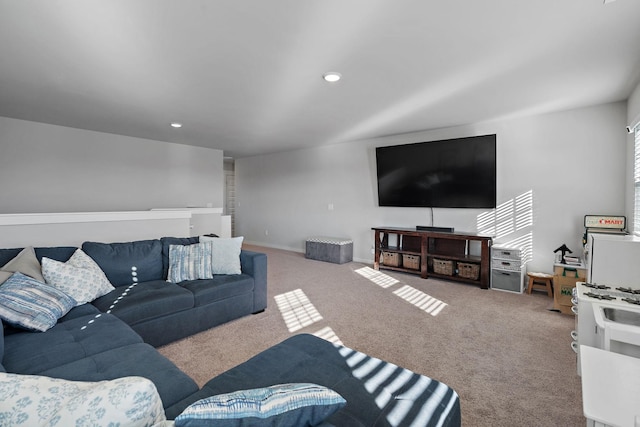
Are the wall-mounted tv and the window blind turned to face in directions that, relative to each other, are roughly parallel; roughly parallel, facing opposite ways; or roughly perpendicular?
roughly perpendicular

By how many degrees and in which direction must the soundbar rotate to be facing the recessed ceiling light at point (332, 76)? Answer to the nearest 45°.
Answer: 0° — it already faces it

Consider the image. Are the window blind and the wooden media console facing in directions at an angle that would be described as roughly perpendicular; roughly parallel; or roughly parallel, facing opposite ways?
roughly perpendicular

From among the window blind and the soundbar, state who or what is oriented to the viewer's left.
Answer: the window blind

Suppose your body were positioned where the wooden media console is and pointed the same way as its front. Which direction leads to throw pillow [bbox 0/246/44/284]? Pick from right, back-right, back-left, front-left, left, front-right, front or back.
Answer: front

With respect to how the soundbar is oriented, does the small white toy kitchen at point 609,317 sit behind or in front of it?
in front

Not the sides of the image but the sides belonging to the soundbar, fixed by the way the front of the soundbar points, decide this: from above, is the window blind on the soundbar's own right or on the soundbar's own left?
on the soundbar's own left

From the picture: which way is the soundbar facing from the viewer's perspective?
toward the camera

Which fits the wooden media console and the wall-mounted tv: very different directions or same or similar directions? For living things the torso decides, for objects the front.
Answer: same or similar directions

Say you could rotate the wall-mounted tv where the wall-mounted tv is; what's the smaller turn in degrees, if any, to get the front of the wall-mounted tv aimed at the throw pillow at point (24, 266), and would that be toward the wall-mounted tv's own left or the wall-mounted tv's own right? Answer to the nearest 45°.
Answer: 0° — it already faces it

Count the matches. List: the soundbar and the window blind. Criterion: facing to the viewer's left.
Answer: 1

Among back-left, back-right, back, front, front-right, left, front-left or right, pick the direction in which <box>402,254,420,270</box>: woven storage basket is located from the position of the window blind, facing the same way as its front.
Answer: front

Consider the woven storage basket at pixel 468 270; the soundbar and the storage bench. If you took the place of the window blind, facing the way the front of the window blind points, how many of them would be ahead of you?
3

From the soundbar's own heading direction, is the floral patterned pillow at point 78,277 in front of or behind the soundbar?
in front

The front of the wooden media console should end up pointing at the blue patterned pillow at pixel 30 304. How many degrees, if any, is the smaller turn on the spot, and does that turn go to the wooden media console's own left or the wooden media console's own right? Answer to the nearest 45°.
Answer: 0° — it already faces it

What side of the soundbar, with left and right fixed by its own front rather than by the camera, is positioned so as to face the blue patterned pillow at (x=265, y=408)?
front
